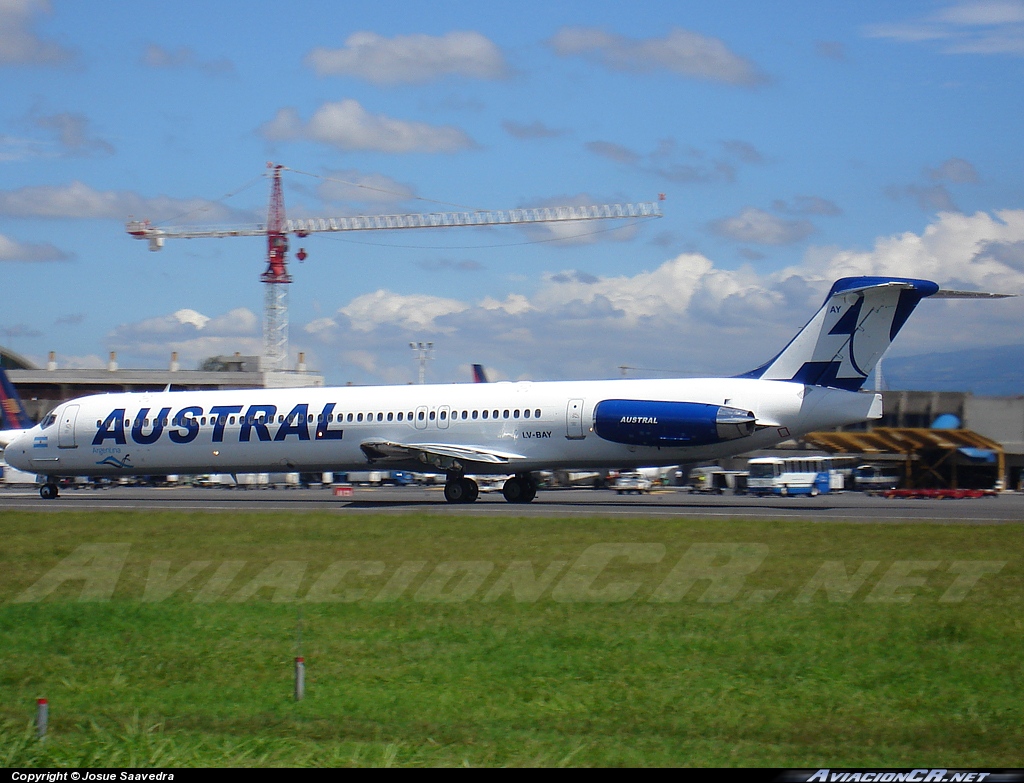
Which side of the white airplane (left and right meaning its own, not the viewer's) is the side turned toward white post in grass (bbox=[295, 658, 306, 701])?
left

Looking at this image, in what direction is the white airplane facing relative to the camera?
to the viewer's left

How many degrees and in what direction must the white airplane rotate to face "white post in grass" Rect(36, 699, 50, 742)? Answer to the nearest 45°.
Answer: approximately 90° to its left

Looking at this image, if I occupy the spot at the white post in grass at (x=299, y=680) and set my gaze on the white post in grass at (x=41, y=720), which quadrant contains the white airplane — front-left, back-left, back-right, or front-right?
back-right
